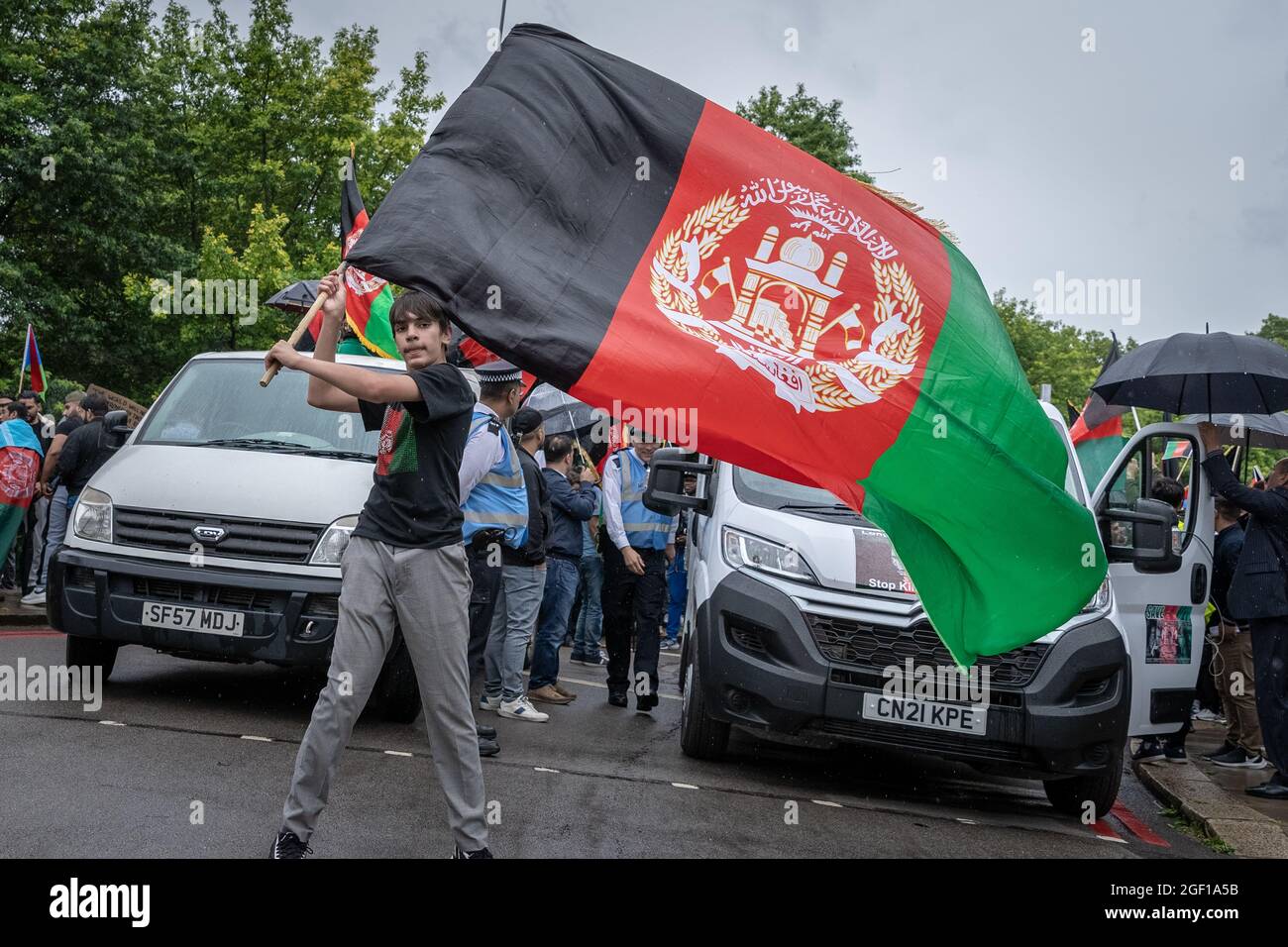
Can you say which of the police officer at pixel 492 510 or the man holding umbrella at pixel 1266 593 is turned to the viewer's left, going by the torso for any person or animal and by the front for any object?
the man holding umbrella

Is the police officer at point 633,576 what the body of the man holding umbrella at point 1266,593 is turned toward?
yes

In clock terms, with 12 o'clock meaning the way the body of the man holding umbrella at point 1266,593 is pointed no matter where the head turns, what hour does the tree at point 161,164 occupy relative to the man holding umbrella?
The tree is roughly at 1 o'clock from the man holding umbrella.

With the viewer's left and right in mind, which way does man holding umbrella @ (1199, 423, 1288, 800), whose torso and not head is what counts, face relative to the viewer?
facing to the left of the viewer

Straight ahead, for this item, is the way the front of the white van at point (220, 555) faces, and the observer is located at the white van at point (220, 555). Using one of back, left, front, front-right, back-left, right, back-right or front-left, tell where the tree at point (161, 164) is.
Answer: back-right

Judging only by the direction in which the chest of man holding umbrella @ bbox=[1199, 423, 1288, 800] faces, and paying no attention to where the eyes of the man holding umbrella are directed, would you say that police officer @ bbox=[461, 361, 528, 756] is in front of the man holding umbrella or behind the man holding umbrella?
in front

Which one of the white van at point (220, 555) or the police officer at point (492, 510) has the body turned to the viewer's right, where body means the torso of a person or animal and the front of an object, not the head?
the police officer

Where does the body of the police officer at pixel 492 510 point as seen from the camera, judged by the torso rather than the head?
to the viewer's right

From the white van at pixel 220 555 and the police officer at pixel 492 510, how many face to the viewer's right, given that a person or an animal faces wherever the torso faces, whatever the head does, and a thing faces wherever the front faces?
1

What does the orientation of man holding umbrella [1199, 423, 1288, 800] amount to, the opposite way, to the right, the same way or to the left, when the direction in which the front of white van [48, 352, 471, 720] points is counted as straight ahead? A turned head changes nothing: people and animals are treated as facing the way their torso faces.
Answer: to the right

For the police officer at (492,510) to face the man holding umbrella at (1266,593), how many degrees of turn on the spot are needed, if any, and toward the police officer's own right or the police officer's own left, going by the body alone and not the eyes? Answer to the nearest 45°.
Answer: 0° — they already face them
